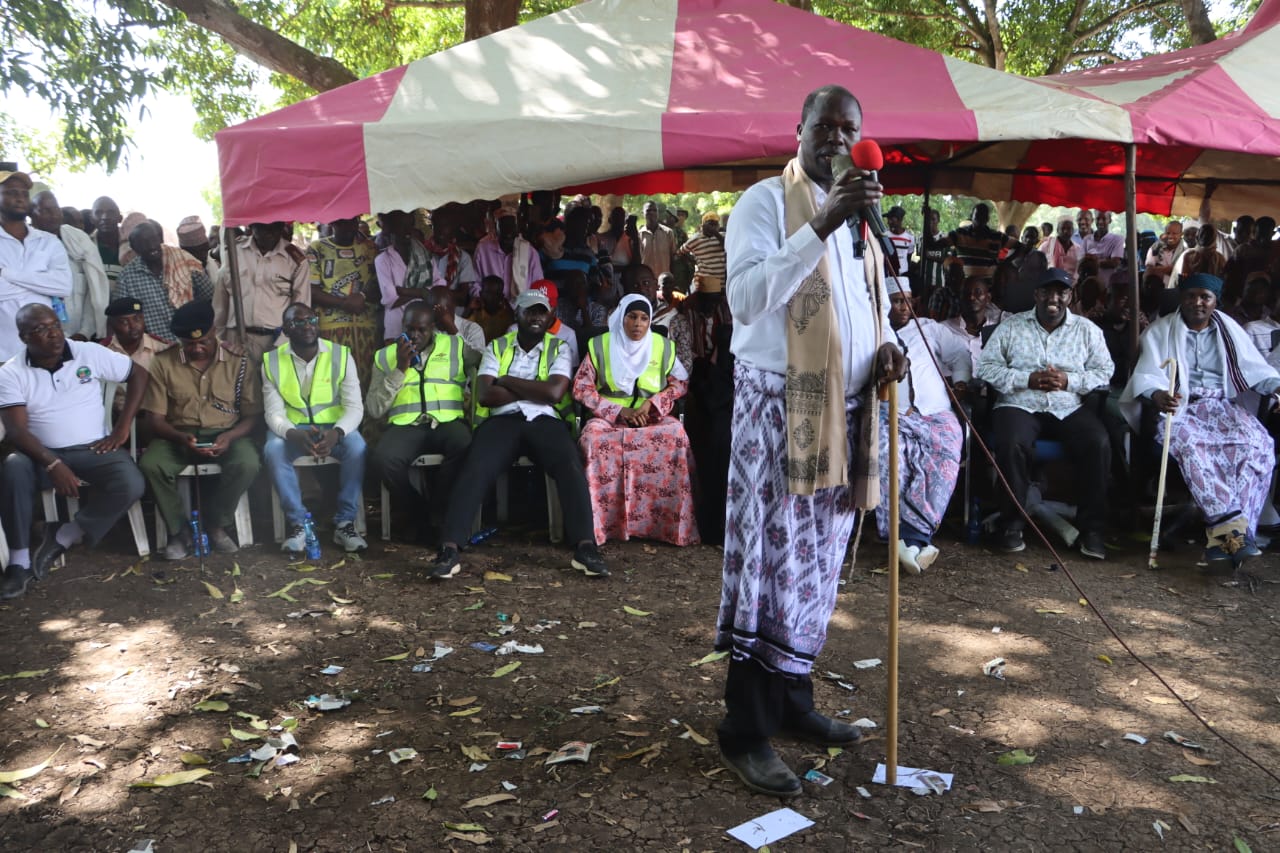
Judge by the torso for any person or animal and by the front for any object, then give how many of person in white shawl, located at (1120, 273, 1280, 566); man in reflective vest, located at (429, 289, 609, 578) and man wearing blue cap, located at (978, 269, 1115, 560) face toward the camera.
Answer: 3

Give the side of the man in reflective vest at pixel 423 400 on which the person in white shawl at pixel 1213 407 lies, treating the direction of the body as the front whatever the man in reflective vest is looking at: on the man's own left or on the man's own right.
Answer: on the man's own left

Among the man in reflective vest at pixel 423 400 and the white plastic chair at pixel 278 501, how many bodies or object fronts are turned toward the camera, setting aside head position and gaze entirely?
2

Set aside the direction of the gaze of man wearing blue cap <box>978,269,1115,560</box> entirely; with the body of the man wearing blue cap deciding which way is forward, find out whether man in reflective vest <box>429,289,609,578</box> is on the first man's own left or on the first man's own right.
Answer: on the first man's own right

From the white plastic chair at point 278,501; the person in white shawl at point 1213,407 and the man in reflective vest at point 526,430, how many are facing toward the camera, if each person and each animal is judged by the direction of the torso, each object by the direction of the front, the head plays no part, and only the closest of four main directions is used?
3

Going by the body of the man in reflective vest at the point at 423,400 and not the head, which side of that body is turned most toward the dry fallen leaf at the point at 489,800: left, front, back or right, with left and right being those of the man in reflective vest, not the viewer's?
front

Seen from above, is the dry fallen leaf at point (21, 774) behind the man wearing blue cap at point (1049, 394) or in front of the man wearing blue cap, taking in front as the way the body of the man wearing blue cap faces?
in front

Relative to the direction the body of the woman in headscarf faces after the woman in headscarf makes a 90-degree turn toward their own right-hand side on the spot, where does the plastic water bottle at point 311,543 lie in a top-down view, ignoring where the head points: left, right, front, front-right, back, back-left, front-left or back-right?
front

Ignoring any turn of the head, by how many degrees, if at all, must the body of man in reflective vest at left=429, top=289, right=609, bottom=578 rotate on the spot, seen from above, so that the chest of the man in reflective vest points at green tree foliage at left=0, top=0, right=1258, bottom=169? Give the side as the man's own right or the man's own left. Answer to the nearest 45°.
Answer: approximately 180°
